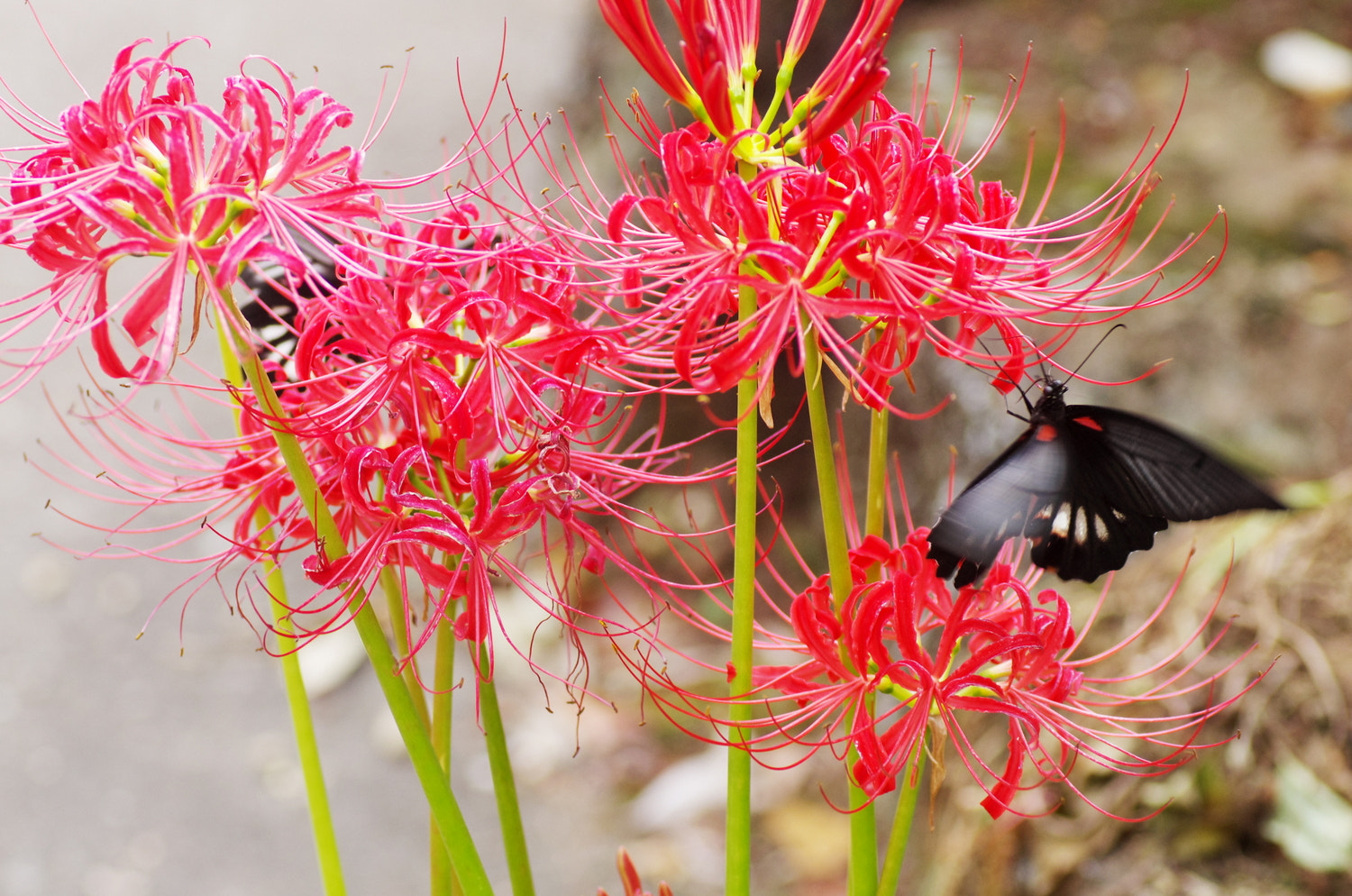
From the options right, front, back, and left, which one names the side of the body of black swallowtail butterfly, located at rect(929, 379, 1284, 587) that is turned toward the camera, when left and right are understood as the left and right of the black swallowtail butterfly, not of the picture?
back
